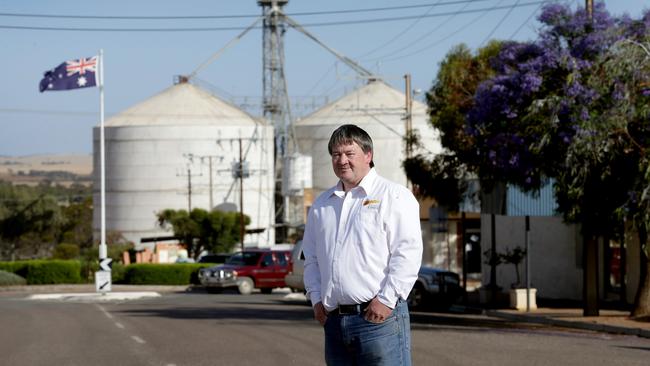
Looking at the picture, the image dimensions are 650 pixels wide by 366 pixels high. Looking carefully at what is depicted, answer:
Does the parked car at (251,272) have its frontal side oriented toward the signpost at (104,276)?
yes

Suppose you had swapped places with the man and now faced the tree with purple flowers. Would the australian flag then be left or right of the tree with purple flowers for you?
left

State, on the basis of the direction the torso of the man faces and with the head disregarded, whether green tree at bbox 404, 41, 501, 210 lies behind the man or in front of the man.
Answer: behind

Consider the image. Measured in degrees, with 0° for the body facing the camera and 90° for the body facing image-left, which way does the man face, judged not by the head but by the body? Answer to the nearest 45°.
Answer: approximately 45°

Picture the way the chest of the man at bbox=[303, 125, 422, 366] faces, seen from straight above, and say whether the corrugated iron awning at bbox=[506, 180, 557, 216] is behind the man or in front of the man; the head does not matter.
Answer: behind

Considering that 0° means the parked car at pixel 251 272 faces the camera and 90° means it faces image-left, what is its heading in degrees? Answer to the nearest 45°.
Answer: approximately 45°

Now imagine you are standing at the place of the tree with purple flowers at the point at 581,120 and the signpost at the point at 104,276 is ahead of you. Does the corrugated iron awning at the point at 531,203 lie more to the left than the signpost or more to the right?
right

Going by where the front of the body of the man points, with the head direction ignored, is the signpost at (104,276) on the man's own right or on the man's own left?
on the man's own right
